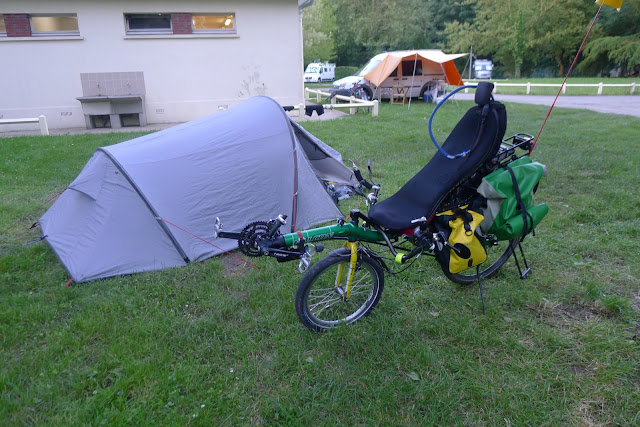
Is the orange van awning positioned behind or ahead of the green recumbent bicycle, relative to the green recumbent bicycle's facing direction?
behind

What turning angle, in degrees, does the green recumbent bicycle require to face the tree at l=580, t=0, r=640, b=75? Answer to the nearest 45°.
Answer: approximately 180°

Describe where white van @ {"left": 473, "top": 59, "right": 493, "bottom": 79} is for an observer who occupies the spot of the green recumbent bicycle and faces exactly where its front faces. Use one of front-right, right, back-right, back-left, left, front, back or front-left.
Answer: back-right

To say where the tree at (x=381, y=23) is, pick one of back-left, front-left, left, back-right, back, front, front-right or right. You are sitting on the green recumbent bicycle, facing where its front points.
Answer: back-right

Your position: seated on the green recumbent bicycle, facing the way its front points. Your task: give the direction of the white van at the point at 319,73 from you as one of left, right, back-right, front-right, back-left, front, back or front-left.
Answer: back-right

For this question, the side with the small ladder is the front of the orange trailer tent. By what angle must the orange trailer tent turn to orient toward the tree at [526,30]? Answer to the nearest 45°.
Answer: approximately 180°

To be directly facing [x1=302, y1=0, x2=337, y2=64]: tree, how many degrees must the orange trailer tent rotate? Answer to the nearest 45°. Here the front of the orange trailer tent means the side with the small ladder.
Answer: approximately 135° to its right

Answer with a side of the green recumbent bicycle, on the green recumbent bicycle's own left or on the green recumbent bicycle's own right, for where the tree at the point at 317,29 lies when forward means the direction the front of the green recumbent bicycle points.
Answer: on the green recumbent bicycle's own right

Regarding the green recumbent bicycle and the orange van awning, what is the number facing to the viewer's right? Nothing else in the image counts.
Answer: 0
